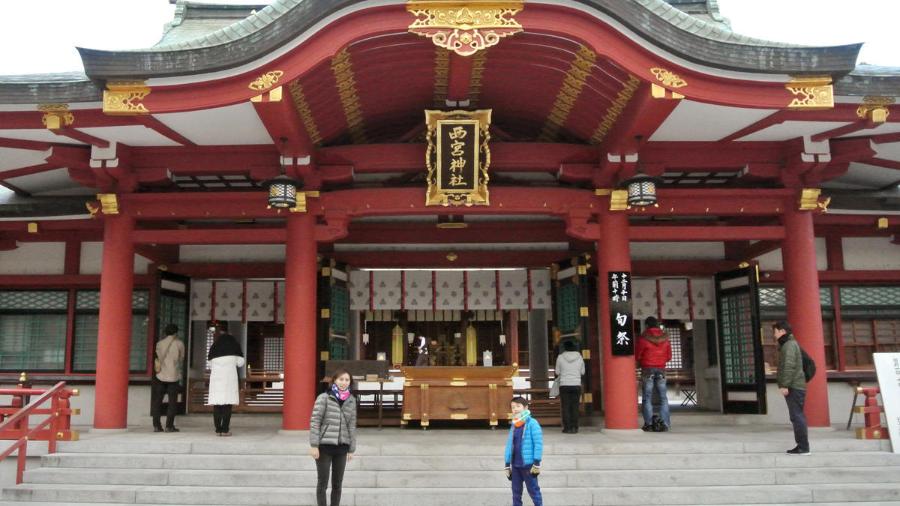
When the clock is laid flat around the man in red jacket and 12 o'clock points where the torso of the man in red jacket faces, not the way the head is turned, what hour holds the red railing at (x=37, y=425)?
The red railing is roughly at 8 o'clock from the man in red jacket.

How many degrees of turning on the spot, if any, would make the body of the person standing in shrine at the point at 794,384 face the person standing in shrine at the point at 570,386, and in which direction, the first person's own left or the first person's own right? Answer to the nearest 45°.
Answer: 0° — they already face them

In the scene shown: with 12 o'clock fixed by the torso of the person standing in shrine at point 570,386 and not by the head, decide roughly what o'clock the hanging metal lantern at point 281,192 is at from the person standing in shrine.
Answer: The hanging metal lantern is roughly at 8 o'clock from the person standing in shrine.

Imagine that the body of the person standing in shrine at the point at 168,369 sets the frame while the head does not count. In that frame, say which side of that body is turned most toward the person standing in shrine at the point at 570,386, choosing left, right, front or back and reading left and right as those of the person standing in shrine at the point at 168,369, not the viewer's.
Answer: right

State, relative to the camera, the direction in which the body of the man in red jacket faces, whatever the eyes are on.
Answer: away from the camera

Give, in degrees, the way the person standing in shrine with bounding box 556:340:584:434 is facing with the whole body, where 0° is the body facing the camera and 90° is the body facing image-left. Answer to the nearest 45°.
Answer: approximately 180°

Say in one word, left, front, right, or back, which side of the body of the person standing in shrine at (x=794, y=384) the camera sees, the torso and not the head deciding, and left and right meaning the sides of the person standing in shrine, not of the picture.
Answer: left
